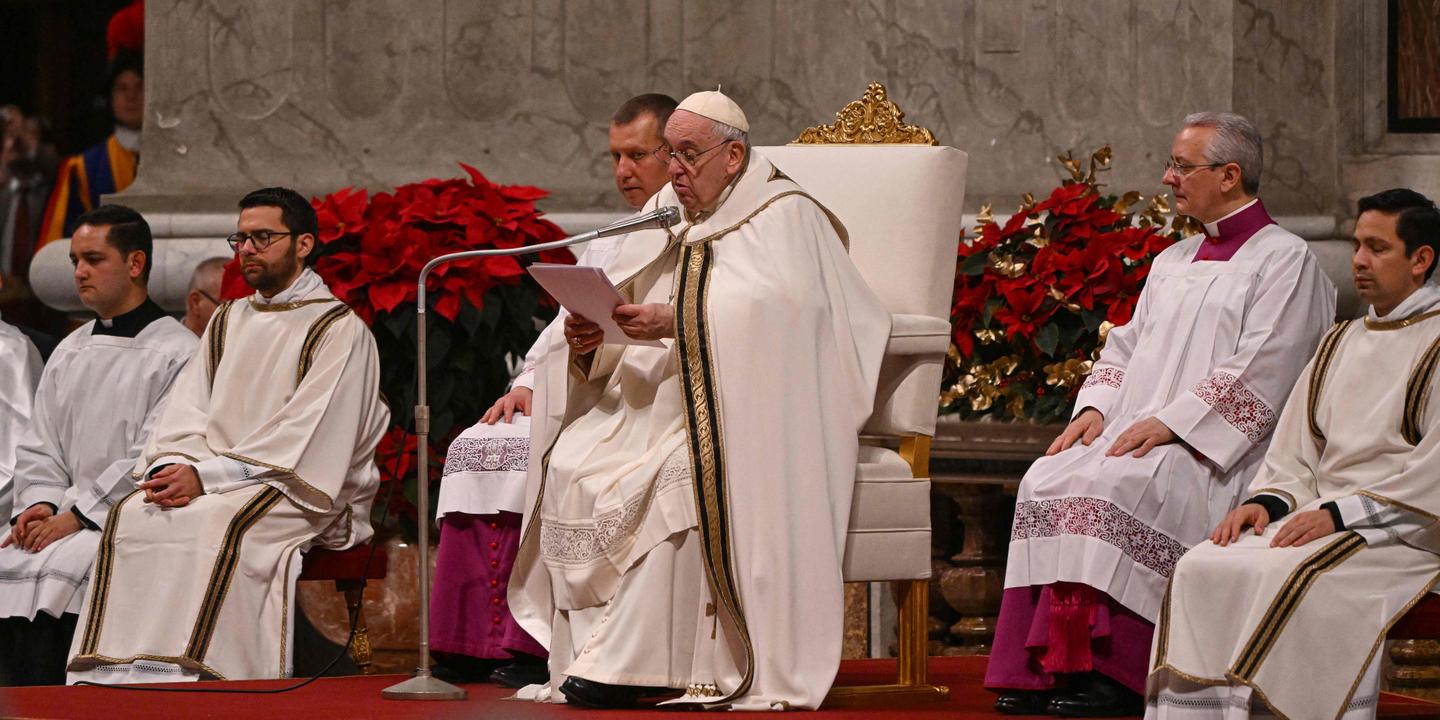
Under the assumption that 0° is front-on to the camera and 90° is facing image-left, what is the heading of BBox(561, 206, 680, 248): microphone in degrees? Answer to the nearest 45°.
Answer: approximately 270°

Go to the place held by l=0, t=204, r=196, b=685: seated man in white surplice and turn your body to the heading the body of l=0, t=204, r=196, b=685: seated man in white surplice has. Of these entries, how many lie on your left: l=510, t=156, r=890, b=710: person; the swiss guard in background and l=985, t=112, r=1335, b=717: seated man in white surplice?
2

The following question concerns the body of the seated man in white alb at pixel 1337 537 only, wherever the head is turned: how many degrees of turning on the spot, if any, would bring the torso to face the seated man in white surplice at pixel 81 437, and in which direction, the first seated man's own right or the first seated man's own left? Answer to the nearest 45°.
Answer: approximately 45° to the first seated man's own right

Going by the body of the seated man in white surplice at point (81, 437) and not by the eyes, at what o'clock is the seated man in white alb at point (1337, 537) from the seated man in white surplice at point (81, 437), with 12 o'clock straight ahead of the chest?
the seated man in white alb at point (1337, 537) is roughly at 9 o'clock from the seated man in white surplice at point (81, 437).

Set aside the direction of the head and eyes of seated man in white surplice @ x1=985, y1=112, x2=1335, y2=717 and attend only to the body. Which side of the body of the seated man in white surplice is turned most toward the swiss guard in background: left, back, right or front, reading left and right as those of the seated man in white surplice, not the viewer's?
right

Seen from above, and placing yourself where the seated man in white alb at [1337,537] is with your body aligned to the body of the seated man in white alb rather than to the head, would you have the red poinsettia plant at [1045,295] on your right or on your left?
on your right

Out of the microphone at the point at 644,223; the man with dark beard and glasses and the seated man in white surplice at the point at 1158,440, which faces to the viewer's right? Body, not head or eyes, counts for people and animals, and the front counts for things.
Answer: the microphone

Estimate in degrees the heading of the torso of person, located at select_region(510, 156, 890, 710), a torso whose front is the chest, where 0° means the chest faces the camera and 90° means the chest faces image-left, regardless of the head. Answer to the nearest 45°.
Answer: approximately 45°

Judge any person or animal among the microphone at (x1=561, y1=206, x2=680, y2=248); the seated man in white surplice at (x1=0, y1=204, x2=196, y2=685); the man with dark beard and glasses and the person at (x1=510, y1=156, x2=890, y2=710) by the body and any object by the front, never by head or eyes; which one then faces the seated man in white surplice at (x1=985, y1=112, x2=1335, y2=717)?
the microphone

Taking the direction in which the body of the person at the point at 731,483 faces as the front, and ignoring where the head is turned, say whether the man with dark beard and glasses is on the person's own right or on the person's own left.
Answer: on the person's own right

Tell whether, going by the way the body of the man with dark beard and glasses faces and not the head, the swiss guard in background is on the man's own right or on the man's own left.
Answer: on the man's own right

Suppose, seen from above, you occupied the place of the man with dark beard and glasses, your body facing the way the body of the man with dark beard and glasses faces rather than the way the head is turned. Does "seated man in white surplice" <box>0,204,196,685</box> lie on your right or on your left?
on your right
